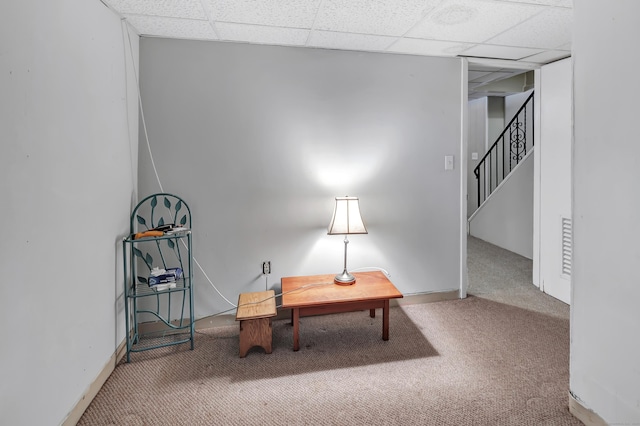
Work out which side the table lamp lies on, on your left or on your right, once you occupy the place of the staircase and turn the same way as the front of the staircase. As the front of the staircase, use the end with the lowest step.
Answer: on your left

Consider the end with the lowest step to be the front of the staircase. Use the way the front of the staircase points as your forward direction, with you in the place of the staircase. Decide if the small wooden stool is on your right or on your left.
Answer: on your left

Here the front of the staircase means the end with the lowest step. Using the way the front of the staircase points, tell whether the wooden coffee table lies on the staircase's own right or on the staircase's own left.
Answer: on the staircase's own left

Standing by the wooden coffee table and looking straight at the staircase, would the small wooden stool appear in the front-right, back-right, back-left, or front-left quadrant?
back-left

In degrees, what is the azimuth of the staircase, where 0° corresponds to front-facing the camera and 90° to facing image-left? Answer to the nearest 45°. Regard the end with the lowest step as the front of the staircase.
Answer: approximately 135°
